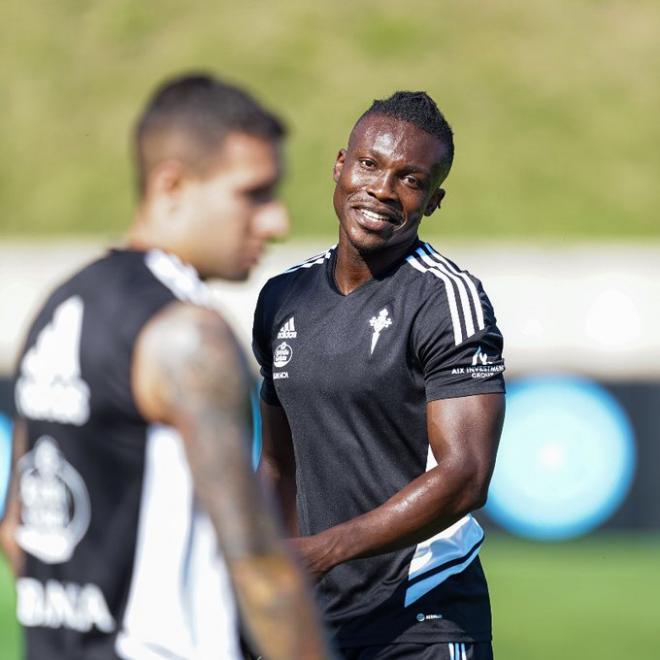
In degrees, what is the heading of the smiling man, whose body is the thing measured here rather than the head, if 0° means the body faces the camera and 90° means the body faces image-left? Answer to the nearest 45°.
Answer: approximately 45°

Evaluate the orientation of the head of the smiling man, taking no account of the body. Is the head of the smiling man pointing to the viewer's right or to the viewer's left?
to the viewer's left

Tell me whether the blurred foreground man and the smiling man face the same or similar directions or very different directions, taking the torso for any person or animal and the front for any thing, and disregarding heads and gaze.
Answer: very different directions

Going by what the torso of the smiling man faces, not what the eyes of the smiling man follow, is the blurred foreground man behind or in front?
in front

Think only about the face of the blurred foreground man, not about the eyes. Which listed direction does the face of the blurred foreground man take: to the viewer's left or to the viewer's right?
to the viewer's right
